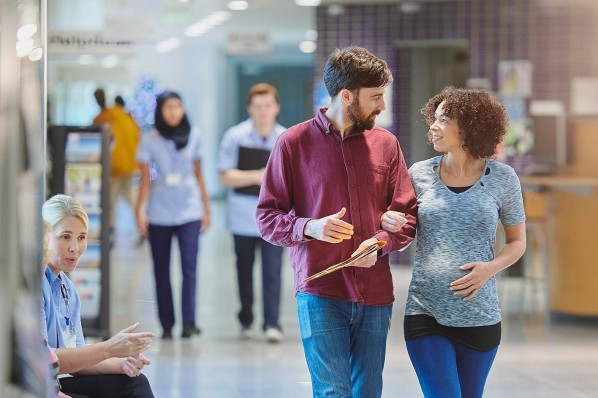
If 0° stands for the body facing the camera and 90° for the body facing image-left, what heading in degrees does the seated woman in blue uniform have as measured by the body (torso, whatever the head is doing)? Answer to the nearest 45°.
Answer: approximately 315°

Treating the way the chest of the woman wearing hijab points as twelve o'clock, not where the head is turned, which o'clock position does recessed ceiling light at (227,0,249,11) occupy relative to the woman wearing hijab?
The recessed ceiling light is roughly at 6 o'clock from the woman wearing hijab.

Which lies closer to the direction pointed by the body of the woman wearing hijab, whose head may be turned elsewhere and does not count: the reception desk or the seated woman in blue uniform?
the seated woman in blue uniform

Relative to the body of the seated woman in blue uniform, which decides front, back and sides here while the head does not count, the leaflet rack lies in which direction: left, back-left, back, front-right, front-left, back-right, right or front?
back-left

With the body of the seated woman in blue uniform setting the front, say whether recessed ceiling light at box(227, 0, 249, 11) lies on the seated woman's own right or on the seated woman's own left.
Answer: on the seated woman's own left

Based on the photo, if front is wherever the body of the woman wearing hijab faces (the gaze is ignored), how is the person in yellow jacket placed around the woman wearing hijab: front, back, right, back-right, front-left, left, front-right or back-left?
back

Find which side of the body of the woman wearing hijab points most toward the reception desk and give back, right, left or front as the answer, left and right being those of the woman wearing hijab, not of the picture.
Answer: left

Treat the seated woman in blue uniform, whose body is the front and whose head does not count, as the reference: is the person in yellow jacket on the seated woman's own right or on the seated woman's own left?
on the seated woman's own left

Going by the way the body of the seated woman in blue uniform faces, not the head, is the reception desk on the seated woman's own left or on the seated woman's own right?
on the seated woman's own left

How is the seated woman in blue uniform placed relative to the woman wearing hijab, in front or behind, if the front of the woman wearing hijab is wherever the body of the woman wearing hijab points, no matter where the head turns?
in front

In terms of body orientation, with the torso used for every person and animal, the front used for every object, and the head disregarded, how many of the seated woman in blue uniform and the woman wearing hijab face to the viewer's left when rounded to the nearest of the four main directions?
0
